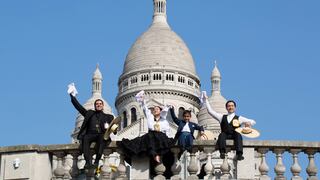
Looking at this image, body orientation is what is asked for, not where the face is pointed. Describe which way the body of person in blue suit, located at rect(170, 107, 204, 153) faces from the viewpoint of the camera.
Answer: toward the camera

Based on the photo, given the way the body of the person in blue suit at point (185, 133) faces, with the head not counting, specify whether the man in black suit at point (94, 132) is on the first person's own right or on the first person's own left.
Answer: on the first person's own right

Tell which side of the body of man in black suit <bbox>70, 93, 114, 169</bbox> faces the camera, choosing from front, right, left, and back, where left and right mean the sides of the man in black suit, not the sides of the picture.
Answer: front

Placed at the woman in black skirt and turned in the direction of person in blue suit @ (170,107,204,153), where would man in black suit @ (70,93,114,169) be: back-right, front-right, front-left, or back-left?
back-left

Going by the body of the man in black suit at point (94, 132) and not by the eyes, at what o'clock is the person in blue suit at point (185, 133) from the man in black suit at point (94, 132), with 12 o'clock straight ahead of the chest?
the person in blue suit at point (185, 133) is roughly at 9 o'clock from the man in black suit at point (94, 132).

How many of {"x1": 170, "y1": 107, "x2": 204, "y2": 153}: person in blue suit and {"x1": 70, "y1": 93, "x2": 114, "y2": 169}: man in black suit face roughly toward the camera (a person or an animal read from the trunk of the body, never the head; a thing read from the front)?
2

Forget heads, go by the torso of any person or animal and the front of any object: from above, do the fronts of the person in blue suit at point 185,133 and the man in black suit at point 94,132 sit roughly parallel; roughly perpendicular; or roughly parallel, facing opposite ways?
roughly parallel

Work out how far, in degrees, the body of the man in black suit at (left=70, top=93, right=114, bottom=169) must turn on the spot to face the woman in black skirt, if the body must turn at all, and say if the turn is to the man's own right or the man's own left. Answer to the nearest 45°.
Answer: approximately 90° to the man's own left
